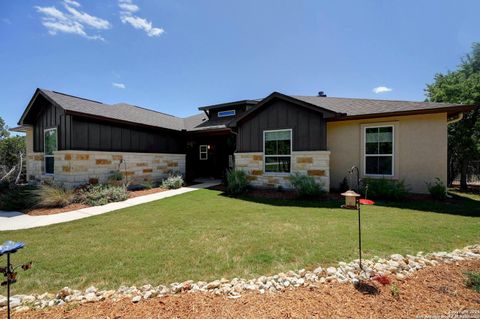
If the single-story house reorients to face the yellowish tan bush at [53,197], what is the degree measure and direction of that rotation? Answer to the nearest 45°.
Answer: approximately 90° to its right

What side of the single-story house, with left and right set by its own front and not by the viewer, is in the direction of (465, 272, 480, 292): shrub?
front

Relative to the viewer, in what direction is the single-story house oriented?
toward the camera

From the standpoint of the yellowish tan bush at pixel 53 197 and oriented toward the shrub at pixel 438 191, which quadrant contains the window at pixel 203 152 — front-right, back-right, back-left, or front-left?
front-left
